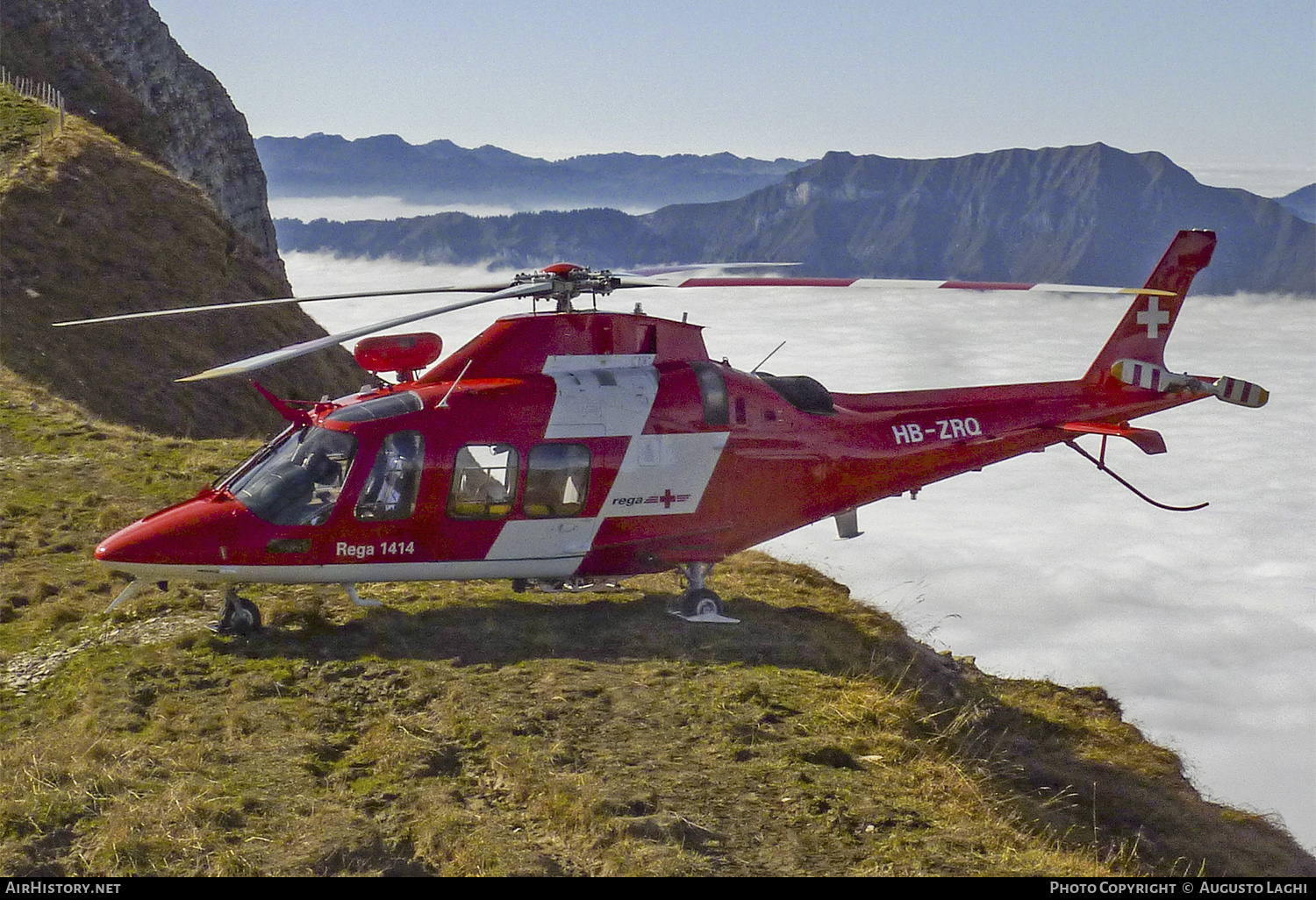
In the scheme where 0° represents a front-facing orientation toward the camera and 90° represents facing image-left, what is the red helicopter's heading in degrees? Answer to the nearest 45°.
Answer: approximately 90°
